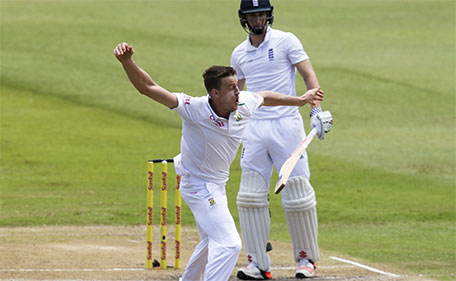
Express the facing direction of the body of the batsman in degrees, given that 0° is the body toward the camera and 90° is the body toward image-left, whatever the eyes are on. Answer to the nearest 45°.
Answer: approximately 0°

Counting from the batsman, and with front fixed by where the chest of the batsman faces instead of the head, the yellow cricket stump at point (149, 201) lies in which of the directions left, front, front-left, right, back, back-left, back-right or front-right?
right
